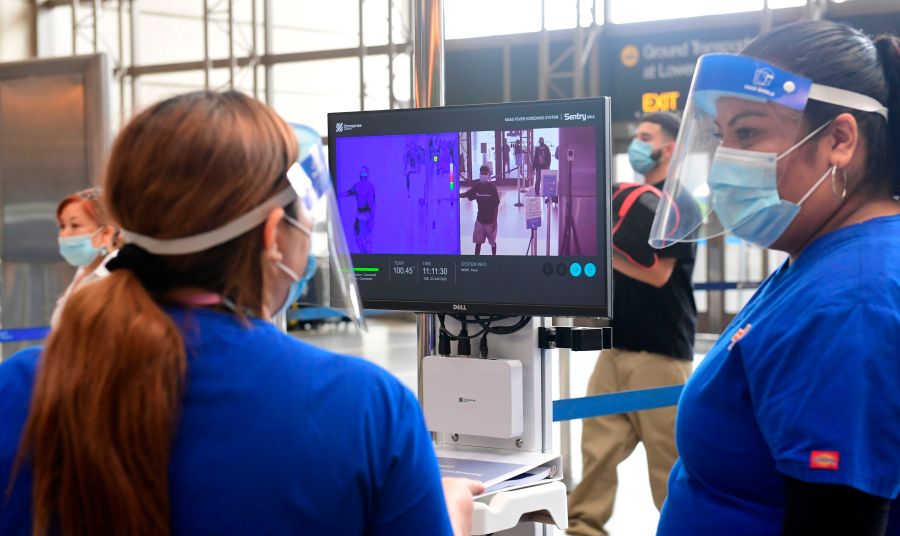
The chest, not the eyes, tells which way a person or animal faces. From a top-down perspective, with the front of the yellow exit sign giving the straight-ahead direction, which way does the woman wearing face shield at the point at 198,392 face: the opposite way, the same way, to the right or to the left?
the opposite way

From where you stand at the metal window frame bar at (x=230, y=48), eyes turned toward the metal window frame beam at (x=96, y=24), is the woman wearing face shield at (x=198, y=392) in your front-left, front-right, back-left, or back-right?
back-left

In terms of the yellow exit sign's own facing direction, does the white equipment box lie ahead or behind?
ahead

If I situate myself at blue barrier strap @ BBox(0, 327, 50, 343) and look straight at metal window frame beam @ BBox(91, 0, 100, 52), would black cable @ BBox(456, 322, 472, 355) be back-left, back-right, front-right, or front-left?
back-right

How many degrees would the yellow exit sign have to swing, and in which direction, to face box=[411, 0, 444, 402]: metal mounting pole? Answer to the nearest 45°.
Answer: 0° — it already faces it

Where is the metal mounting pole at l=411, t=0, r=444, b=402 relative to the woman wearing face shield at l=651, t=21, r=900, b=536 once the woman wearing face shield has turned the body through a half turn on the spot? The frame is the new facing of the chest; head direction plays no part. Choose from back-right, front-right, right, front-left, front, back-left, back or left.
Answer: back-left

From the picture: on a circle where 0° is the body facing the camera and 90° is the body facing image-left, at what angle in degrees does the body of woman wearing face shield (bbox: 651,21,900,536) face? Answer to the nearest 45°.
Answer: approximately 90°

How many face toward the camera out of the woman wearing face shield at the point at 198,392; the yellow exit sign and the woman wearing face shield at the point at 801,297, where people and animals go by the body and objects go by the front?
1

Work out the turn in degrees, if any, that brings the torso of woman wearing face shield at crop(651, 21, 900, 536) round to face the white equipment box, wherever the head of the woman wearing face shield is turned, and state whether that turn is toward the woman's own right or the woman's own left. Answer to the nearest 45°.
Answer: approximately 45° to the woman's own right

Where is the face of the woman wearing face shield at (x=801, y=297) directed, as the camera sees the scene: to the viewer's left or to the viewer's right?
to the viewer's left

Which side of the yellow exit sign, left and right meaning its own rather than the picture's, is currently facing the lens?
front

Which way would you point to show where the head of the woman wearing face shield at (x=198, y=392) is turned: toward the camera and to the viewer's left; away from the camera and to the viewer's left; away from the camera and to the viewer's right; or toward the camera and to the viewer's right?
away from the camera and to the viewer's right

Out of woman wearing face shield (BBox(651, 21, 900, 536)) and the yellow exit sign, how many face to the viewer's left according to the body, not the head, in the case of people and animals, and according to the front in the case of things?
1

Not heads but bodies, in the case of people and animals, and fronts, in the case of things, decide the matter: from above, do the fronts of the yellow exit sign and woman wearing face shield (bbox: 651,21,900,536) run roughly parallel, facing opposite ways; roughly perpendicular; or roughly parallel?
roughly perpendicular
